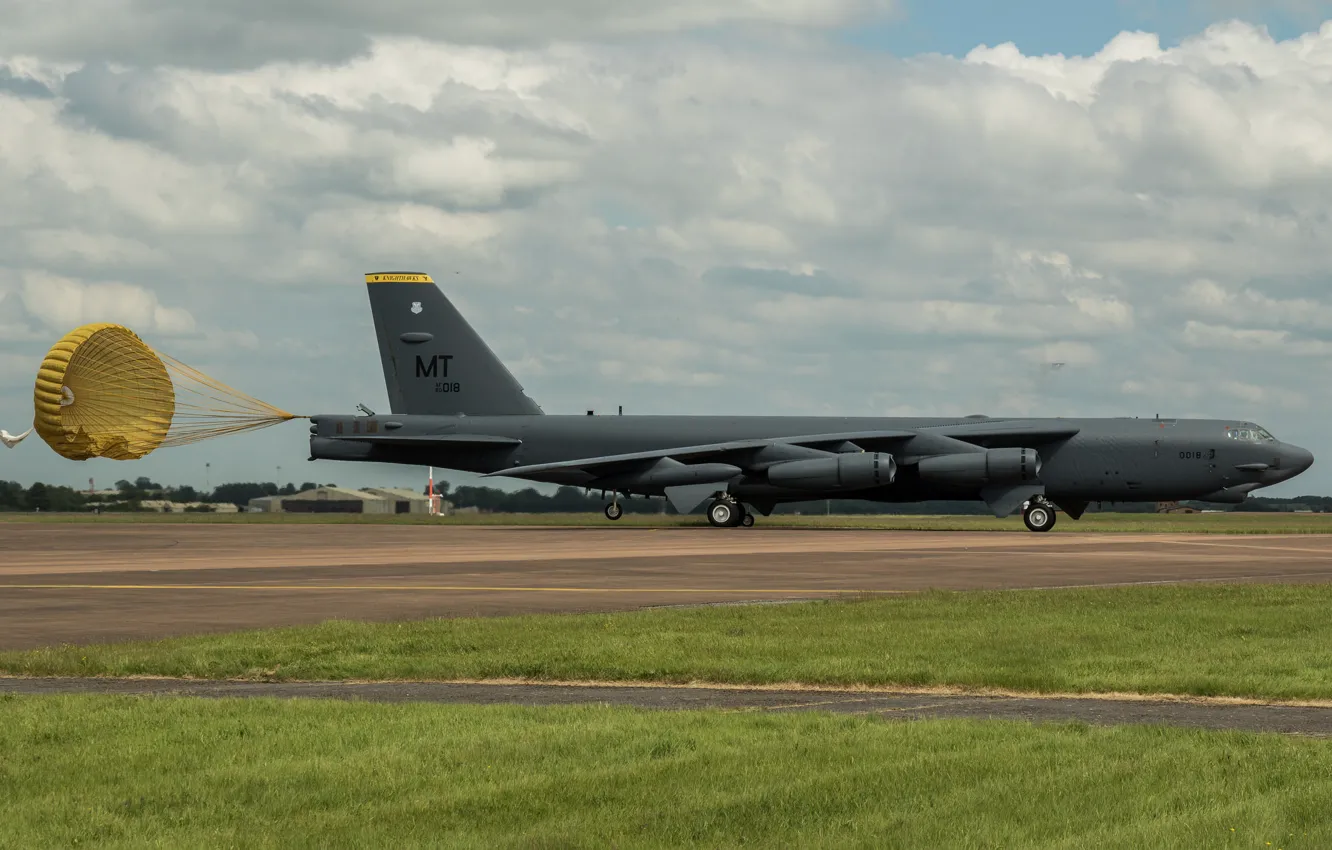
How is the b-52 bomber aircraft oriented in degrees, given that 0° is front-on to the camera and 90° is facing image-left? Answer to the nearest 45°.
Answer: approximately 270°
